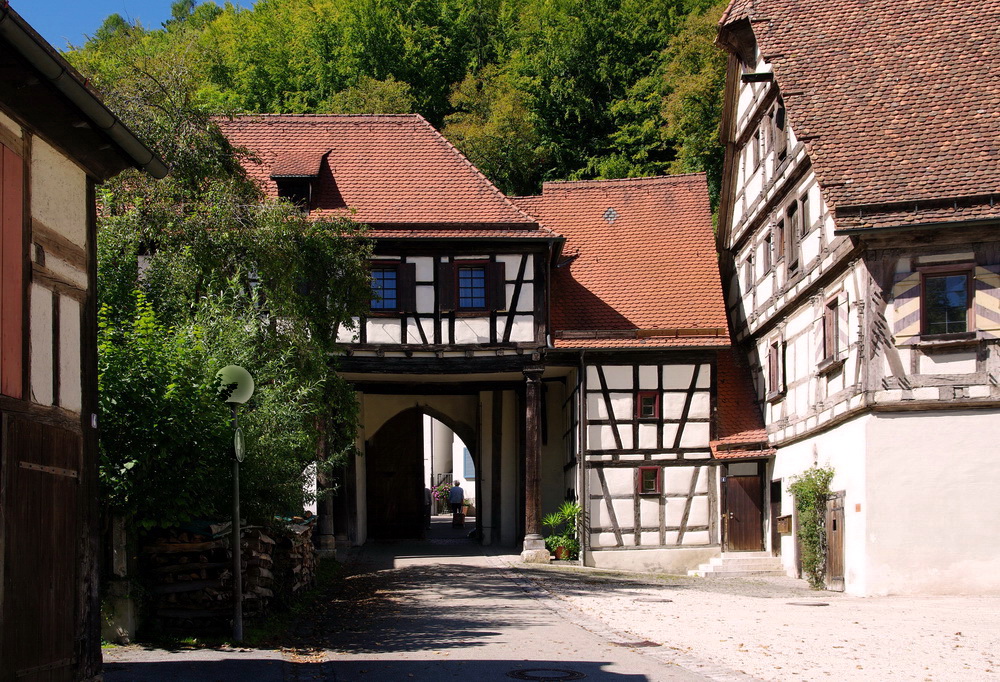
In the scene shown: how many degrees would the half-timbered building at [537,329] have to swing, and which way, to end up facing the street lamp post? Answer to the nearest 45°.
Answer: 0° — it already faces it

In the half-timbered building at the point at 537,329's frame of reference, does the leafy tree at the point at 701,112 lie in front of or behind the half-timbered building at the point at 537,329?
behind

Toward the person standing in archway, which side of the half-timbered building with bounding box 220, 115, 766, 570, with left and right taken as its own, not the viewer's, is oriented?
back

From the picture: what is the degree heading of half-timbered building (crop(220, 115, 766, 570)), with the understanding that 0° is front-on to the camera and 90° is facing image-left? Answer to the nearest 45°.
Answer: approximately 0°

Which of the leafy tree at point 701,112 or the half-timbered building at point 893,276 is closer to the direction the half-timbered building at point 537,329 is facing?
the half-timbered building
